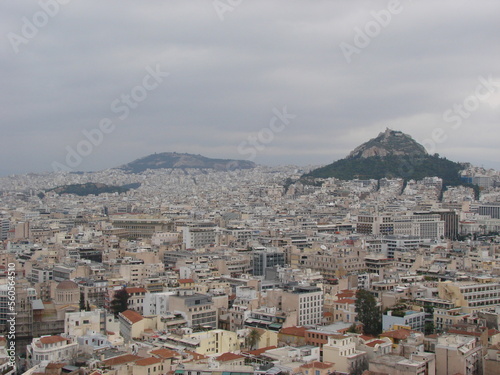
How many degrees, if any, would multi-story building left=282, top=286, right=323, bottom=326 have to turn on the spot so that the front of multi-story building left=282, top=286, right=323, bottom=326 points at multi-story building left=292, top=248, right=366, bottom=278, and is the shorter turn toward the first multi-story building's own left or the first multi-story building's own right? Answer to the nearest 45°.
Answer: approximately 135° to the first multi-story building's own left

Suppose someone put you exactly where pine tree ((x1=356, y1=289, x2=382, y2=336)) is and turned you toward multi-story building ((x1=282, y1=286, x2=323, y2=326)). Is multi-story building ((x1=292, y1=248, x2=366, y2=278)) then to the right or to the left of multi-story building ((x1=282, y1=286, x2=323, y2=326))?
right

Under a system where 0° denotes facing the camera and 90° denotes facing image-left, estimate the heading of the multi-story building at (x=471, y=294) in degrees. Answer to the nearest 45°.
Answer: approximately 315°

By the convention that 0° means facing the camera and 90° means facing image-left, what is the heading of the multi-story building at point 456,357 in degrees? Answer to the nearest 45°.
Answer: approximately 315°

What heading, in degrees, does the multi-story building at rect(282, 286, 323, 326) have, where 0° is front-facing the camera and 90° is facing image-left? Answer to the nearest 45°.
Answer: approximately 315°

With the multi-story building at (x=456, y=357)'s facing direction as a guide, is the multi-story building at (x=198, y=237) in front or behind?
behind

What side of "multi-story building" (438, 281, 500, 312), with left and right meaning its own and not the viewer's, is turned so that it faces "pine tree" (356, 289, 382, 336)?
right
